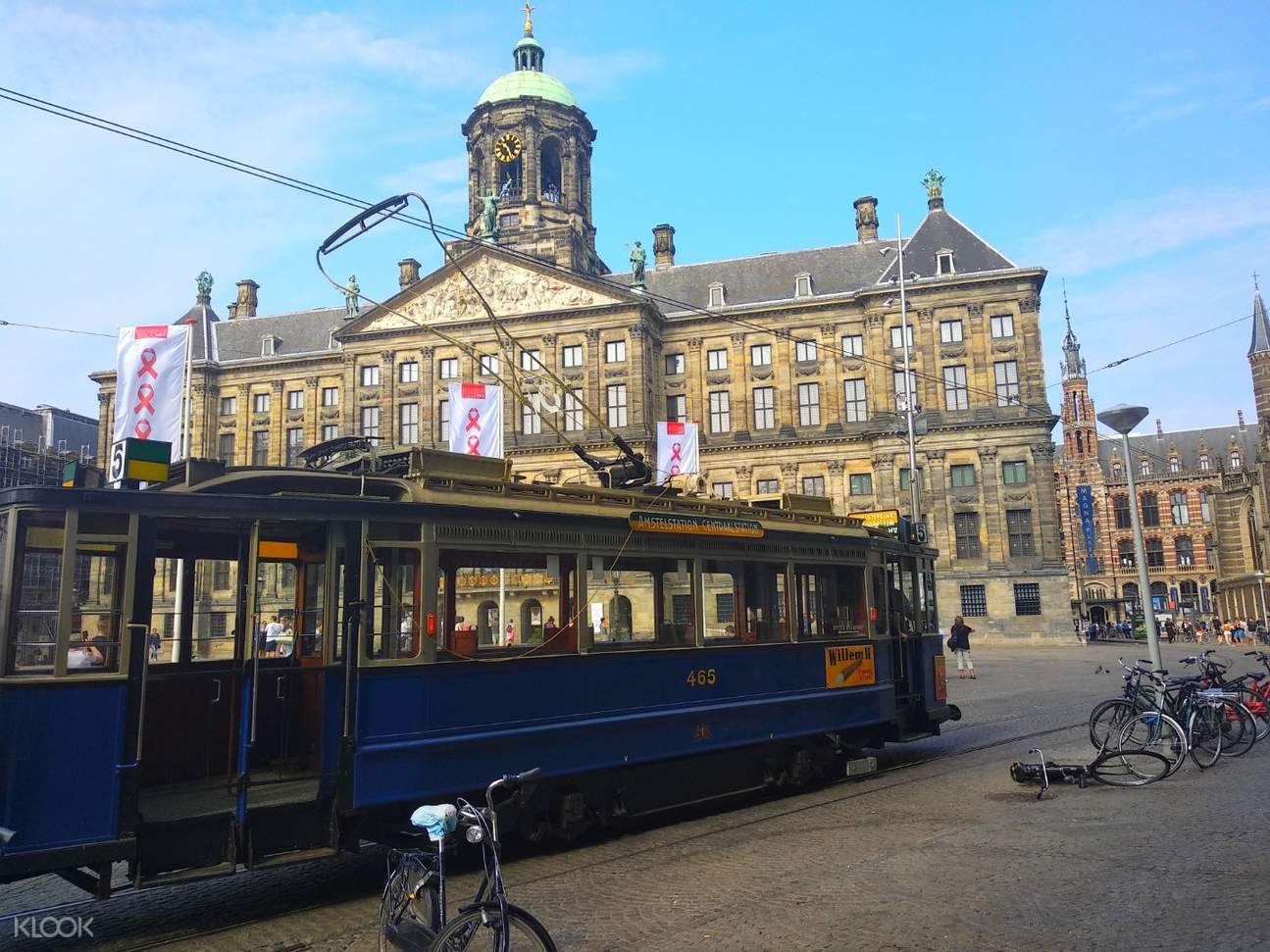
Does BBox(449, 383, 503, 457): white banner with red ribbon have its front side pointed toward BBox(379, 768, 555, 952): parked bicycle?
yes

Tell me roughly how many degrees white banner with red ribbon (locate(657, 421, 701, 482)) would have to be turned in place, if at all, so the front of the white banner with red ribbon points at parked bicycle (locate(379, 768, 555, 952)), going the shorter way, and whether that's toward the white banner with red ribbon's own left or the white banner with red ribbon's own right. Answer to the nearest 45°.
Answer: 0° — it already faces it

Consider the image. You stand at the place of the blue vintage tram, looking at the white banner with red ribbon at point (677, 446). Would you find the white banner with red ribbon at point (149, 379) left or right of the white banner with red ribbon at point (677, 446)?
left

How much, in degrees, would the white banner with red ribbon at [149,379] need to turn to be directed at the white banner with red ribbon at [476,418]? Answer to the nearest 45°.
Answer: approximately 135° to its left

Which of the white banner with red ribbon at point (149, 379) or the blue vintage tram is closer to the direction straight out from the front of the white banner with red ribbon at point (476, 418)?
the blue vintage tram

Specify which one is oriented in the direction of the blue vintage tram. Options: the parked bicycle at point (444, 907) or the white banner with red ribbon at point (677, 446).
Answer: the white banner with red ribbon

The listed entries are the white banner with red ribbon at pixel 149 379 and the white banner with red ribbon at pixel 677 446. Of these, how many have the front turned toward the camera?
2

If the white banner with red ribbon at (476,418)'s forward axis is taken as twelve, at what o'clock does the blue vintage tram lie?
The blue vintage tram is roughly at 12 o'clock from the white banner with red ribbon.

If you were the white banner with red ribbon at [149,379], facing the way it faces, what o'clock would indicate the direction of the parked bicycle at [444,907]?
The parked bicycle is roughly at 12 o'clock from the white banner with red ribbon.
